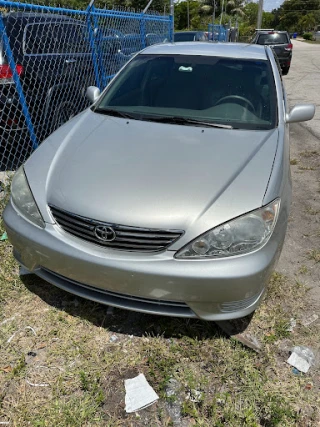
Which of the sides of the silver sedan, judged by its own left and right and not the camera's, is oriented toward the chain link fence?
right

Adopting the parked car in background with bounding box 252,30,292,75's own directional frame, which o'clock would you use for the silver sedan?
The silver sedan is roughly at 6 o'clock from the parked car in background.

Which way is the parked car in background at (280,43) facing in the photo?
away from the camera

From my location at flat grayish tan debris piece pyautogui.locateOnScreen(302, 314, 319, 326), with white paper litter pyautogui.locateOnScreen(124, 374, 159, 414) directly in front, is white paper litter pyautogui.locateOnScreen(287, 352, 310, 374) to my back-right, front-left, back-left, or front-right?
front-left

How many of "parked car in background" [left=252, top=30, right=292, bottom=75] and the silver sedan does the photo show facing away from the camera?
1

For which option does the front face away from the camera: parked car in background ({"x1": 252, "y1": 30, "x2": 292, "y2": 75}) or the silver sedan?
the parked car in background

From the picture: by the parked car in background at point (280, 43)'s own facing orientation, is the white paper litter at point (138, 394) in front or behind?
behind

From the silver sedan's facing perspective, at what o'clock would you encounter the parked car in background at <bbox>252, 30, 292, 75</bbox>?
The parked car in background is roughly at 5 o'clock from the silver sedan.

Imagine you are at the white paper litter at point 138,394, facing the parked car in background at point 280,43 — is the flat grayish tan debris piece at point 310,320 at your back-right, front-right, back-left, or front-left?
front-right

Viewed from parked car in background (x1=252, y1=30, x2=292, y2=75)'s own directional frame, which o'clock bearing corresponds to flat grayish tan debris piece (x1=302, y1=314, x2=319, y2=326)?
The flat grayish tan debris piece is roughly at 6 o'clock from the parked car in background.
